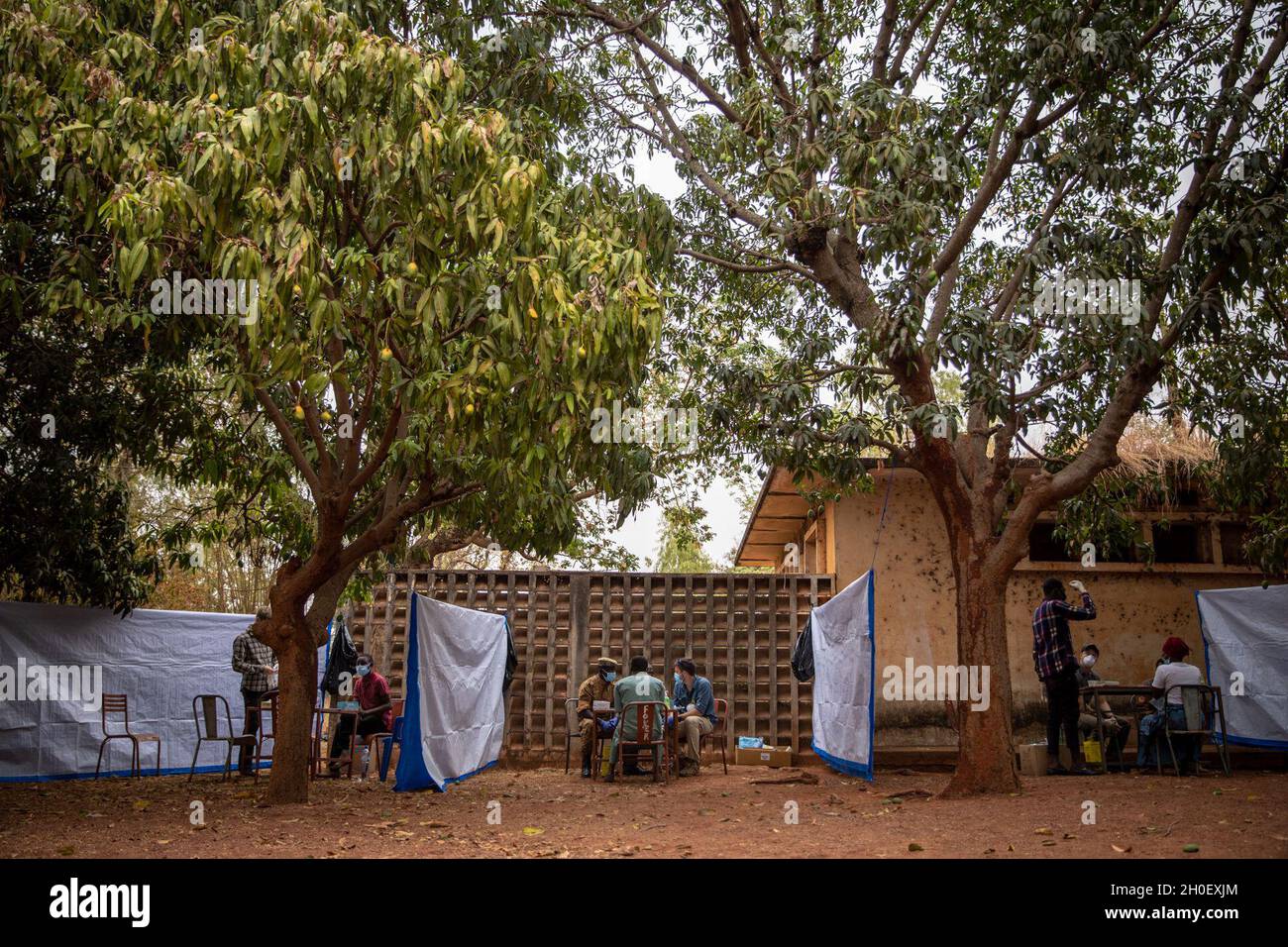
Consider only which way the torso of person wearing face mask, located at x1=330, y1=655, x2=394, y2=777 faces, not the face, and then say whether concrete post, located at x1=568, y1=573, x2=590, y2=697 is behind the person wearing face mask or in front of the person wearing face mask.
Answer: behind

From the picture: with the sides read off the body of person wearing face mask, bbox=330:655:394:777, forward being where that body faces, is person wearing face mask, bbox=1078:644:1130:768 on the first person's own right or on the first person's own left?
on the first person's own left

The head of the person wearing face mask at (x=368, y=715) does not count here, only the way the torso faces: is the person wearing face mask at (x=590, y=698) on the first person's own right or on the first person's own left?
on the first person's own left

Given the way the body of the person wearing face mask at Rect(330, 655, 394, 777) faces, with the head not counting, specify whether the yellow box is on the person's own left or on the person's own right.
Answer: on the person's own left

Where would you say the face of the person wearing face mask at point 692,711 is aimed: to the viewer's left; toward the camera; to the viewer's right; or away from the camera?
to the viewer's left

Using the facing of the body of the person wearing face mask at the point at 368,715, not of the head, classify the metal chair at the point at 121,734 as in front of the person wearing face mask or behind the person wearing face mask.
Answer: in front

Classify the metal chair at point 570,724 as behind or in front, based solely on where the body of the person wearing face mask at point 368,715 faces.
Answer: behind

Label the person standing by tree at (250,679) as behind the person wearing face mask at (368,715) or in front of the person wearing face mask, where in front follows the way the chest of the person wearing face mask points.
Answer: in front

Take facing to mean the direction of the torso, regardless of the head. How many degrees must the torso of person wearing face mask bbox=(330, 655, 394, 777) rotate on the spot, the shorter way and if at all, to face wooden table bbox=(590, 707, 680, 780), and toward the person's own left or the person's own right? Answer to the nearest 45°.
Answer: approximately 135° to the person's own left

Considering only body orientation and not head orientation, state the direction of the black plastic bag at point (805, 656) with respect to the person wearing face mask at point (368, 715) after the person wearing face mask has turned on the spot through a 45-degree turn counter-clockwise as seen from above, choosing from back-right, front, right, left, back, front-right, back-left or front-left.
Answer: left

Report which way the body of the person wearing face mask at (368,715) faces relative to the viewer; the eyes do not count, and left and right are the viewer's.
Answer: facing the viewer and to the left of the viewer
